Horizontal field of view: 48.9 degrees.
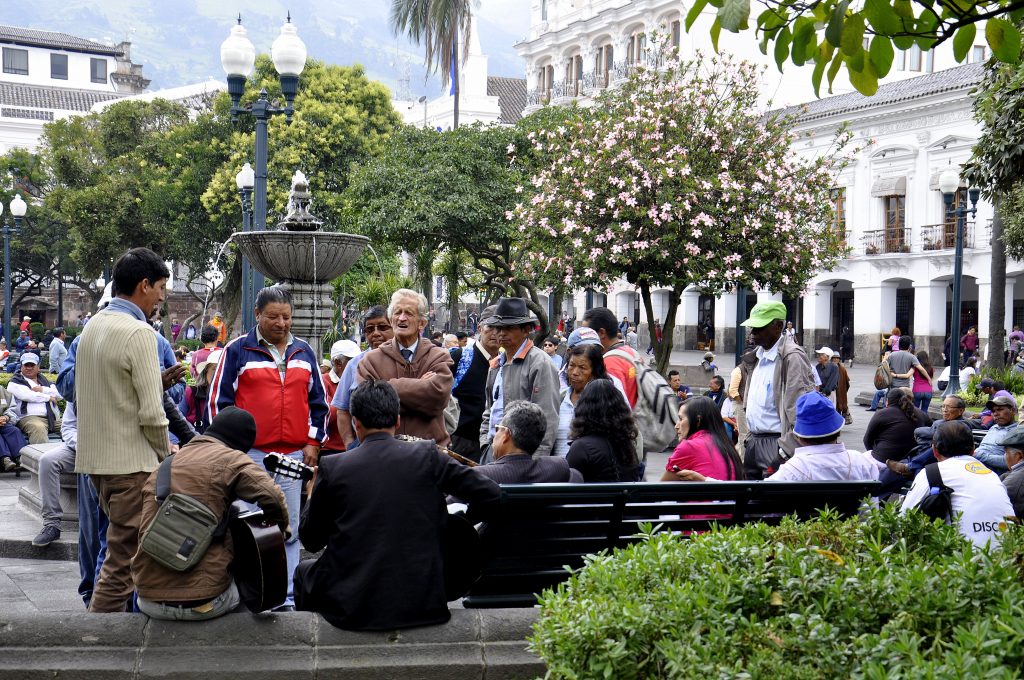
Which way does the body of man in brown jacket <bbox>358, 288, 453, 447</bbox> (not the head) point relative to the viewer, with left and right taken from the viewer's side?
facing the viewer

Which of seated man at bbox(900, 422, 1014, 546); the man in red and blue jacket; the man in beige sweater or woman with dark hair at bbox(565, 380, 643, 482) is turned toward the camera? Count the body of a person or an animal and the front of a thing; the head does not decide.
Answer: the man in red and blue jacket

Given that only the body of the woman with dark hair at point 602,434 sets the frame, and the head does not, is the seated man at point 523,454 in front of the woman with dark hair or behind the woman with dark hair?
behind

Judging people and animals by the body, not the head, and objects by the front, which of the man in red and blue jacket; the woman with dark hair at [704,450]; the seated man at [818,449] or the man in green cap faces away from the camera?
the seated man

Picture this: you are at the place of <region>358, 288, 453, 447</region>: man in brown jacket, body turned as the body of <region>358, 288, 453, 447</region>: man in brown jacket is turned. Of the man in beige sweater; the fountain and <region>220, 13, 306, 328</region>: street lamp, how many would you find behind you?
2

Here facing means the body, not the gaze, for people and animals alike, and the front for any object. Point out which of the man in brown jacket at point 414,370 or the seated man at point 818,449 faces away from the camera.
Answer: the seated man

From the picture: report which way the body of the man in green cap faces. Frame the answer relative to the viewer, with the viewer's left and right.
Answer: facing the viewer and to the left of the viewer

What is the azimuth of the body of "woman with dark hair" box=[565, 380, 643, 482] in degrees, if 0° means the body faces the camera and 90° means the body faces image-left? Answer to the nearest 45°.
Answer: approximately 180°

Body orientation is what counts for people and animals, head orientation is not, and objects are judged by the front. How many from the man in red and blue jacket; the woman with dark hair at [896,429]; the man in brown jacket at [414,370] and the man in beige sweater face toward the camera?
2

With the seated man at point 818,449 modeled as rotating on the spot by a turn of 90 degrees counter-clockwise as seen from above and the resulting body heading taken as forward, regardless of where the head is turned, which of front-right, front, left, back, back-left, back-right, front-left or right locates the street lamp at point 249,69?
front-right

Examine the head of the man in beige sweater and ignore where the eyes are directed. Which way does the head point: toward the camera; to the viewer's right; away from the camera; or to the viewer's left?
to the viewer's right

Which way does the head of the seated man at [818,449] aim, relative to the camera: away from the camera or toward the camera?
away from the camera

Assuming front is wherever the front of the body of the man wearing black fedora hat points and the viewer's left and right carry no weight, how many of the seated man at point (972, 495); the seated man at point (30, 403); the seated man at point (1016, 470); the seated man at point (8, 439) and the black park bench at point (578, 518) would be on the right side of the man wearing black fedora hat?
2

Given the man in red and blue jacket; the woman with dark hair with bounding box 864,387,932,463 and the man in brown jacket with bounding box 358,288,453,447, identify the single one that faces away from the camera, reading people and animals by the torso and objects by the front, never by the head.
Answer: the woman with dark hair

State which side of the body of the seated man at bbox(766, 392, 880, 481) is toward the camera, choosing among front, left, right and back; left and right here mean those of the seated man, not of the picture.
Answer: back

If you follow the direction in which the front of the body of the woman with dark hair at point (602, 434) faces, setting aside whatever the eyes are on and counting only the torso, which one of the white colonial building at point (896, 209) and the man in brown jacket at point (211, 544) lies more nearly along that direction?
the white colonial building
